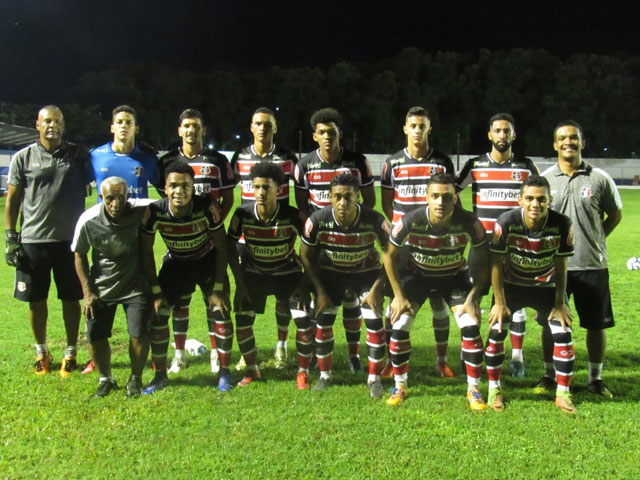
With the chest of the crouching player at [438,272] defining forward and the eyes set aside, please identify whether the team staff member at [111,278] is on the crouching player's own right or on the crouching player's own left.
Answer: on the crouching player's own right

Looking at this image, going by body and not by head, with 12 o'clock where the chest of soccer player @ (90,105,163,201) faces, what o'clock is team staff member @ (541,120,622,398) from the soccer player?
The team staff member is roughly at 10 o'clock from the soccer player.

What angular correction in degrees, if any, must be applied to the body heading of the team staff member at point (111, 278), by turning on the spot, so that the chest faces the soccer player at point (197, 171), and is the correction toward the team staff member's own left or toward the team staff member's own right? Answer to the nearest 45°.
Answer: approximately 135° to the team staff member's own left

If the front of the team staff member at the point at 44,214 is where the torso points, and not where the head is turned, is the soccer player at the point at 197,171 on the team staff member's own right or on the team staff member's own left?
on the team staff member's own left

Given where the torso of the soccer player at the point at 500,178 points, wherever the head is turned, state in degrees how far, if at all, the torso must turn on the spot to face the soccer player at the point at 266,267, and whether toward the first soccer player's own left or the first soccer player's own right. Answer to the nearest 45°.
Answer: approximately 45° to the first soccer player's own right

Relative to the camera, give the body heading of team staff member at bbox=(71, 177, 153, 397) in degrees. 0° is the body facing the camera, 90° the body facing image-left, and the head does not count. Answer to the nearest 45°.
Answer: approximately 0°

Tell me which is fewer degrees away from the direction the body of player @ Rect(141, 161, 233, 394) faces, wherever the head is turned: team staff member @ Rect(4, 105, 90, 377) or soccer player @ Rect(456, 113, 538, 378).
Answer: the soccer player

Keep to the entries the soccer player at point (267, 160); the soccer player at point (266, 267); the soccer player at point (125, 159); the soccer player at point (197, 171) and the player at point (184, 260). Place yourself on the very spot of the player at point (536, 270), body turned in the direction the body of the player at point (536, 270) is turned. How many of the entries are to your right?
5
